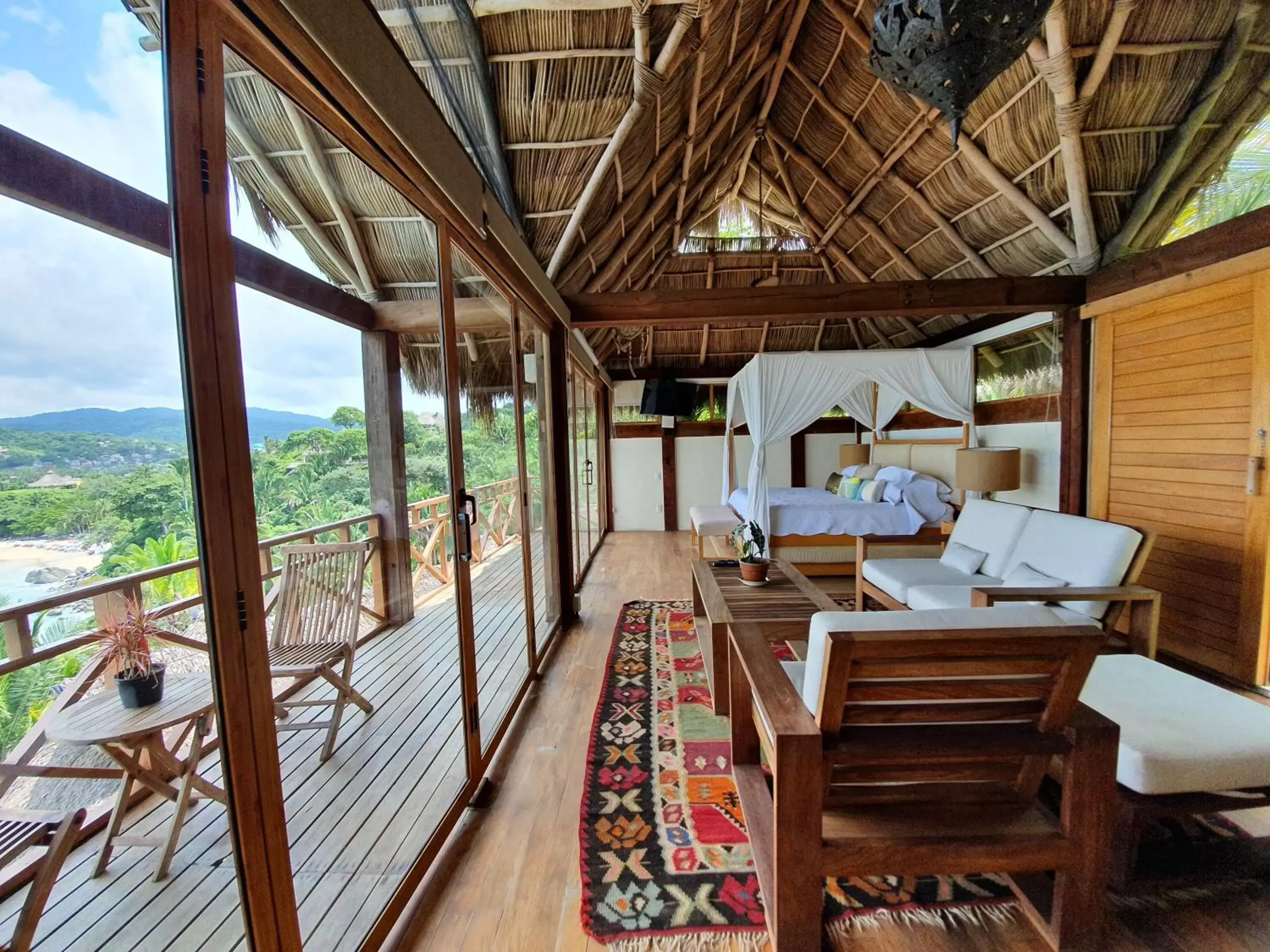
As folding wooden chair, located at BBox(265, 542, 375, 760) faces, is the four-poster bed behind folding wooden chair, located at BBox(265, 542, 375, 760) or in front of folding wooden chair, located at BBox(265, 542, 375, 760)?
behind

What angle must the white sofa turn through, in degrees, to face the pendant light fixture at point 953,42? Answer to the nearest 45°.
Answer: approximately 45° to its left

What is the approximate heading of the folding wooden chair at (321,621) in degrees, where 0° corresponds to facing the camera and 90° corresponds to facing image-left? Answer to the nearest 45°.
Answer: approximately 45°

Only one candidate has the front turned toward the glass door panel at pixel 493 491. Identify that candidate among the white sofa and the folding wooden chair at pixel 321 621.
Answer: the white sofa

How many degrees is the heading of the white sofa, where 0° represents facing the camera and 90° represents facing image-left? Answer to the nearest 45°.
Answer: approximately 45°

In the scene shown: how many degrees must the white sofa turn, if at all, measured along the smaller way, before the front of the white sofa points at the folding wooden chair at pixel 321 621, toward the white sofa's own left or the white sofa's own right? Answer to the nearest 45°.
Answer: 0° — it already faces it
